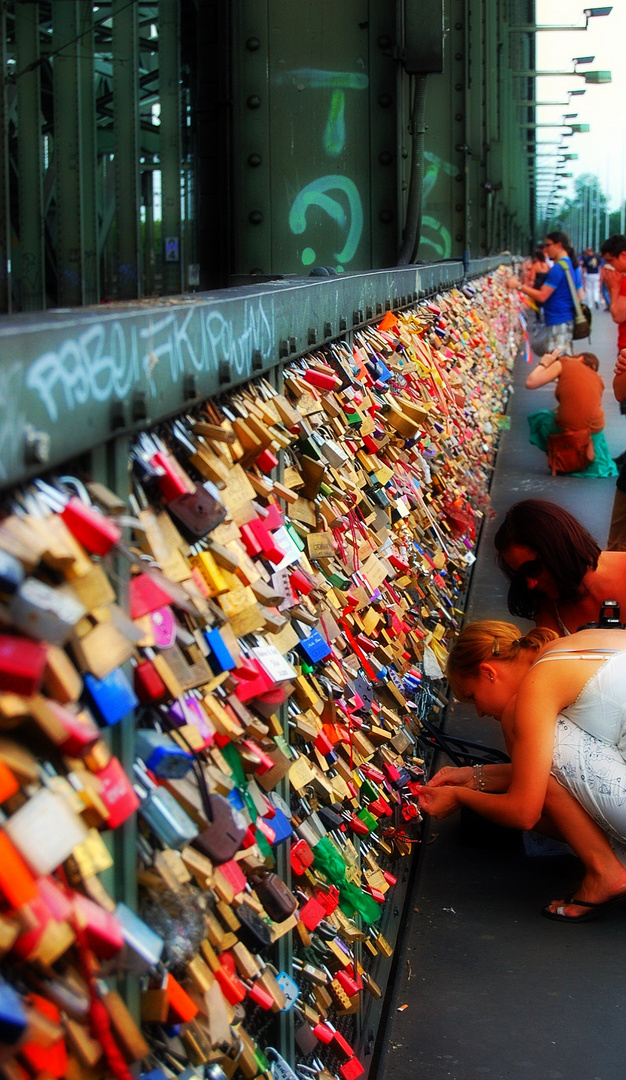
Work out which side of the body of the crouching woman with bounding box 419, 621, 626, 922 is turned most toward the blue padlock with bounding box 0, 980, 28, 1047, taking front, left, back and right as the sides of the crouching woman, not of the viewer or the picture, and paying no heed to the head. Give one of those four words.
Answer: left

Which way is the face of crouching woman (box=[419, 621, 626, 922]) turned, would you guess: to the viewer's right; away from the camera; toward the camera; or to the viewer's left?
to the viewer's left

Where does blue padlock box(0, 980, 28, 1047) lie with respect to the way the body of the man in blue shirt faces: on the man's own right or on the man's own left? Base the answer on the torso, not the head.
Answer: on the man's own left

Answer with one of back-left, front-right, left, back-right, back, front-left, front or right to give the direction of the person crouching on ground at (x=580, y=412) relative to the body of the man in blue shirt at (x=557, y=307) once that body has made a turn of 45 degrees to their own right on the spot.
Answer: back-left

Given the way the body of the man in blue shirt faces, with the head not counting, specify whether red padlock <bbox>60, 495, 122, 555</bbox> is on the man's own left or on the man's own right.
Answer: on the man's own left

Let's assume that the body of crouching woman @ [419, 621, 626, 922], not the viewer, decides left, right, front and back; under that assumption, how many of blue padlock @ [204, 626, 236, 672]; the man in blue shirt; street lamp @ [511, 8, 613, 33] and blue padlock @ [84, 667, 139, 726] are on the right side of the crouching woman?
2

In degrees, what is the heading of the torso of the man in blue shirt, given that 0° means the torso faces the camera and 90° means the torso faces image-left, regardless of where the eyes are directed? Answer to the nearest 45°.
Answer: approximately 90°

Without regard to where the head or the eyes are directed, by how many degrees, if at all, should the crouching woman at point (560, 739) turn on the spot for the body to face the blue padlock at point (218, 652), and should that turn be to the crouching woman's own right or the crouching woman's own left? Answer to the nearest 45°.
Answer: approximately 90° to the crouching woman's own left

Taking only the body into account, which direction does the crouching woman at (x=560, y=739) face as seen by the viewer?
to the viewer's left

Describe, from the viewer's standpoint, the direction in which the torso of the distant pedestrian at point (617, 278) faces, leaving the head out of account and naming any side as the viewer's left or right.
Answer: facing to the left of the viewer

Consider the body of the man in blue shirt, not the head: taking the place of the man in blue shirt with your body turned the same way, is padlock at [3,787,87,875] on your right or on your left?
on your left

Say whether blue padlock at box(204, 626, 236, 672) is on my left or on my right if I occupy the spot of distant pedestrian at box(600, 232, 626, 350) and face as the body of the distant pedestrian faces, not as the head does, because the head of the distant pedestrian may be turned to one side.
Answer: on my left

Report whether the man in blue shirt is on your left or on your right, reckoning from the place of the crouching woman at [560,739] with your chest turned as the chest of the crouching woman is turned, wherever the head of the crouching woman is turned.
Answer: on your right

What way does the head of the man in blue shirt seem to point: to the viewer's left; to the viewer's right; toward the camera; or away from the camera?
to the viewer's left
